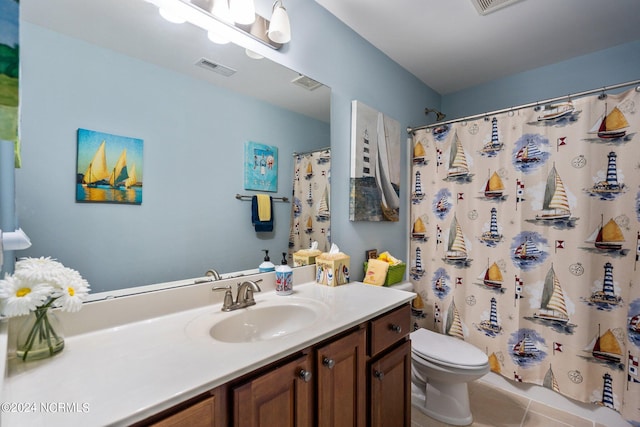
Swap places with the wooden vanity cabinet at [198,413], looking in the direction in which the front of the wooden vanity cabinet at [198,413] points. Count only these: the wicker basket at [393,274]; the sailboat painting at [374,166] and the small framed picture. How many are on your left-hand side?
3

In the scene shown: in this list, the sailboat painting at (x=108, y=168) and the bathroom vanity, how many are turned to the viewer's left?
0

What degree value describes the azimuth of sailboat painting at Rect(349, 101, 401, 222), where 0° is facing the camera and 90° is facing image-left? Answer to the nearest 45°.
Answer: approximately 315°

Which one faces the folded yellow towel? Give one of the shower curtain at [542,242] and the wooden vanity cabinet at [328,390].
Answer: the shower curtain

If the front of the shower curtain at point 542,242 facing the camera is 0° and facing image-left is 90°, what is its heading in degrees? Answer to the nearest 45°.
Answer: approximately 45°

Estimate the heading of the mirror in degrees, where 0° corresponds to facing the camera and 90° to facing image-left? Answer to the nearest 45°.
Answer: approximately 315°

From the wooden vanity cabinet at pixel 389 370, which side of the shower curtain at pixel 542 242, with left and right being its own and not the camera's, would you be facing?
front

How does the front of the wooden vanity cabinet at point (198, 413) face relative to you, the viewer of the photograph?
facing the viewer and to the right of the viewer
